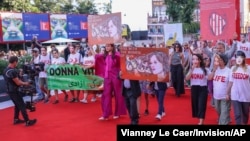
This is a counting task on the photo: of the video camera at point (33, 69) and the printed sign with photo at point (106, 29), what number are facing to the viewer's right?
1

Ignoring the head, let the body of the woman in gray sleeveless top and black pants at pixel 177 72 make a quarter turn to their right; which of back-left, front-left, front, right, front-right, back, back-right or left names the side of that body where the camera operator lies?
front-left

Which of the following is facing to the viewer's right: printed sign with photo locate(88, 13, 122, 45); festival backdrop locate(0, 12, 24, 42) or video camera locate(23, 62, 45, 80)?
the video camera

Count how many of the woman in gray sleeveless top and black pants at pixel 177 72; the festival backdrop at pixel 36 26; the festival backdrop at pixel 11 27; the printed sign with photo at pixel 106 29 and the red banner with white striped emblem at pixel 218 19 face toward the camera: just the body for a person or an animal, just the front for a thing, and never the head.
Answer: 5

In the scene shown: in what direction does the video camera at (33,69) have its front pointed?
to the viewer's right

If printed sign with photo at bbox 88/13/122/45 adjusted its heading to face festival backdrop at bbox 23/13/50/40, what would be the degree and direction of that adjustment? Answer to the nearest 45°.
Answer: approximately 180°

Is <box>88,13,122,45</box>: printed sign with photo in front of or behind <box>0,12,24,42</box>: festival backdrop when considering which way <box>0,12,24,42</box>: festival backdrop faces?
in front

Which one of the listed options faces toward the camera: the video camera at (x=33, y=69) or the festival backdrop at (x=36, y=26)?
the festival backdrop

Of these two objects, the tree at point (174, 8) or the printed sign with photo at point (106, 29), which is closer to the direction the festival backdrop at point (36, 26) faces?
the printed sign with photo

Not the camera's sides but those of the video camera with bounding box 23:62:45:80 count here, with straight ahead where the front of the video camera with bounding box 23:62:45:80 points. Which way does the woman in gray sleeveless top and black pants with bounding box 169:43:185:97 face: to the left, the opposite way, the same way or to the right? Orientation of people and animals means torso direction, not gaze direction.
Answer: to the right

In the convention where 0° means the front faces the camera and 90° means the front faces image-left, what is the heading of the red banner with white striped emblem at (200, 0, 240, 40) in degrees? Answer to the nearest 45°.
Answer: approximately 0°

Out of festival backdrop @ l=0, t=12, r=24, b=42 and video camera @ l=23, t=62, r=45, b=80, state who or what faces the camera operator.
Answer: the festival backdrop

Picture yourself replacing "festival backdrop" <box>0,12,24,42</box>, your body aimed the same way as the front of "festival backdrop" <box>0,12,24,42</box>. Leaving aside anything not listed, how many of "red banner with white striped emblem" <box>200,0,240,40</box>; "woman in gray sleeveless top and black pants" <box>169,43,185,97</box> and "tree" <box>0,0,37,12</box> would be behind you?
1

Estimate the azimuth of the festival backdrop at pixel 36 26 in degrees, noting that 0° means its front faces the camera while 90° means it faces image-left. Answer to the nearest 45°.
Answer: approximately 0°

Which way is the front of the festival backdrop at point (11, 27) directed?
toward the camera

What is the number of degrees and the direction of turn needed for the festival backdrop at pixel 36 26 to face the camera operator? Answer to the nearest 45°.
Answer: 0° — it already faces them

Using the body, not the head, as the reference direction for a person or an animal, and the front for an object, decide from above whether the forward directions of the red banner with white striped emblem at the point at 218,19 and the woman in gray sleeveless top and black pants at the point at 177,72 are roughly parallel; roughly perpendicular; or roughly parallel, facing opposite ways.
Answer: roughly parallel

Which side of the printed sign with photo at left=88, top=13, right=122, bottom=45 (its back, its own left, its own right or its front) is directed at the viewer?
front
